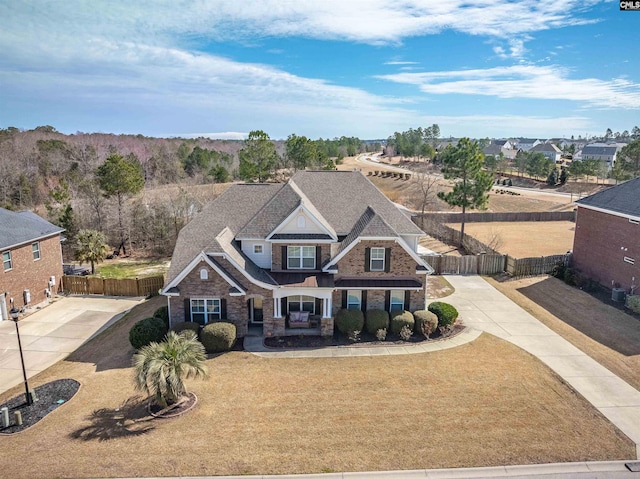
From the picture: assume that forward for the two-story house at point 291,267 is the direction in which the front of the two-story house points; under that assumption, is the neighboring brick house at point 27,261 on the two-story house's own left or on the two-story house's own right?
on the two-story house's own right

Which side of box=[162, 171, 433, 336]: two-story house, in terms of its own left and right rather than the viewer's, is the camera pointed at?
front

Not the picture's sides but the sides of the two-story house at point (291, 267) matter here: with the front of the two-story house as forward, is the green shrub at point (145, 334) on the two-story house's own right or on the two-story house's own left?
on the two-story house's own right

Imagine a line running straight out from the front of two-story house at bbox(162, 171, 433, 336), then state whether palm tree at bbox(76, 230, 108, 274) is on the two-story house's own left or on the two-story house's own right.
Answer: on the two-story house's own right

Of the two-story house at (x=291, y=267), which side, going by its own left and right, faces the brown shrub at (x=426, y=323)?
left

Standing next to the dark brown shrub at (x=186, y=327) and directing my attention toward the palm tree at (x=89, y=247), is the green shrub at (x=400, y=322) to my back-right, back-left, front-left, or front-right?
back-right

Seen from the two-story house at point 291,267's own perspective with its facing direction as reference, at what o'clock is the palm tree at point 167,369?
The palm tree is roughly at 1 o'clock from the two-story house.

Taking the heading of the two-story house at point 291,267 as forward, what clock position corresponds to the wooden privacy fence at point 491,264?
The wooden privacy fence is roughly at 8 o'clock from the two-story house.

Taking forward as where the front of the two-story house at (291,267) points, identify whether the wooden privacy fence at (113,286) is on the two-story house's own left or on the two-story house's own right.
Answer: on the two-story house's own right

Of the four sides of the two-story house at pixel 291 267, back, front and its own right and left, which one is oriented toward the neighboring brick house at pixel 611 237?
left

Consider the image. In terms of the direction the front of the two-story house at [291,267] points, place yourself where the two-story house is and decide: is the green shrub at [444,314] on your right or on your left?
on your left
